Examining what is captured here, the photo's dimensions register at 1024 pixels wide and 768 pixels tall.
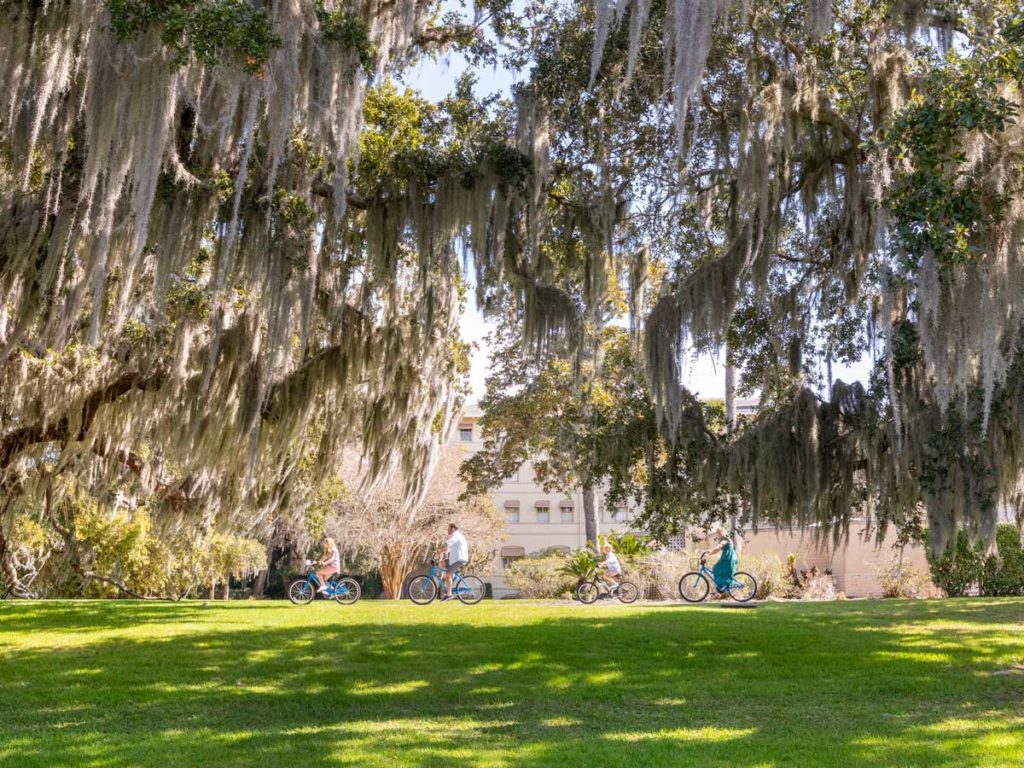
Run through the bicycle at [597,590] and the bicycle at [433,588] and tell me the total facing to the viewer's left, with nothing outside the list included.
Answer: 2

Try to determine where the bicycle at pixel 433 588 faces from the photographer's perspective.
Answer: facing to the left of the viewer

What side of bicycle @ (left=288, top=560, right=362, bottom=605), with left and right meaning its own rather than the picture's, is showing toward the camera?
left

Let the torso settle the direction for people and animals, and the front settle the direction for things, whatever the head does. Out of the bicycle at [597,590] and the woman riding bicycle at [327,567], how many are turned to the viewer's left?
2

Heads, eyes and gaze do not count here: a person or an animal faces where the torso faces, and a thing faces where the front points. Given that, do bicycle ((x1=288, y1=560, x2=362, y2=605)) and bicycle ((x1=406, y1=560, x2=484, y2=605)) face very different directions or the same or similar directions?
same or similar directions

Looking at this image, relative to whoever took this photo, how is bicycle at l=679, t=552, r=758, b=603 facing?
facing to the left of the viewer

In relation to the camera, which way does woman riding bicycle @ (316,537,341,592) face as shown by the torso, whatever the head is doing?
to the viewer's left

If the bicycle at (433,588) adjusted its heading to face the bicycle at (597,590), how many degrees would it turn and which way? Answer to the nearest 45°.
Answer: approximately 180°
